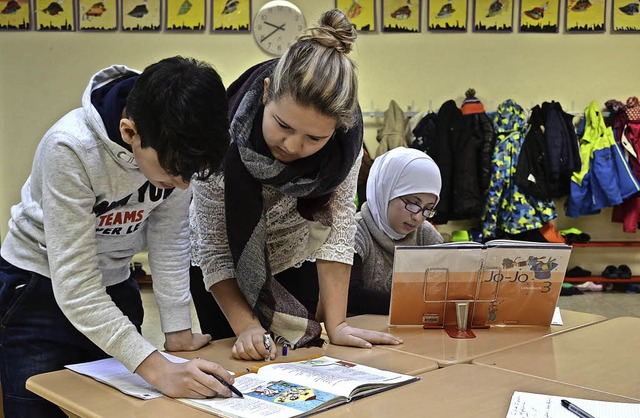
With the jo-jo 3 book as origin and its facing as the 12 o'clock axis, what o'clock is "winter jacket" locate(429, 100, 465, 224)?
The winter jacket is roughly at 6 o'clock from the jo-jo 3 book.

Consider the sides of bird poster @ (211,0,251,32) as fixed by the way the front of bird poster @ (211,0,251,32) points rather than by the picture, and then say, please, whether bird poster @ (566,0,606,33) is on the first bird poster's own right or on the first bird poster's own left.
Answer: on the first bird poster's own left

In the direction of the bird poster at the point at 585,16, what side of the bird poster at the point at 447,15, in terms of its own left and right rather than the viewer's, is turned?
left

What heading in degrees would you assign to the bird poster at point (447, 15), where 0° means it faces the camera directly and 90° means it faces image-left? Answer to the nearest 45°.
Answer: approximately 0°

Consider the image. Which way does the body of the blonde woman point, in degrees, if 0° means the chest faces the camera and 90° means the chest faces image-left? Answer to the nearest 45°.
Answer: approximately 0°

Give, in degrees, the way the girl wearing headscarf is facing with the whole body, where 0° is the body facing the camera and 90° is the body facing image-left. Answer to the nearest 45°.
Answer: approximately 315°

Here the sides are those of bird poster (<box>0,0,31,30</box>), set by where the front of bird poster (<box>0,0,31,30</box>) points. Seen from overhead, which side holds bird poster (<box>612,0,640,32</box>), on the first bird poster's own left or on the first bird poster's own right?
on the first bird poster's own left

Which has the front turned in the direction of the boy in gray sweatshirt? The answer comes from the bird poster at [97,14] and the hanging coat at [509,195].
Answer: the bird poster

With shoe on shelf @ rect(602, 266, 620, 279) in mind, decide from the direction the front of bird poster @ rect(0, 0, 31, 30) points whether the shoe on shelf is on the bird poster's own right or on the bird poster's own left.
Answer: on the bird poster's own left
